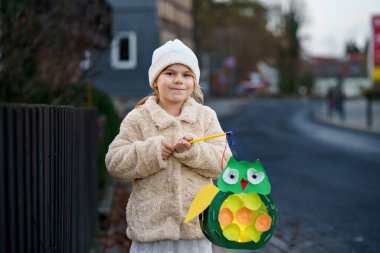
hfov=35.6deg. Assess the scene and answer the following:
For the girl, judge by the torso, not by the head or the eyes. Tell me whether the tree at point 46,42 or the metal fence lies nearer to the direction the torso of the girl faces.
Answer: the metal fence

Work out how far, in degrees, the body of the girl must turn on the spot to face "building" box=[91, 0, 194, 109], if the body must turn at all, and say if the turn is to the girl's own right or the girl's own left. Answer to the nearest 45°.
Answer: approximately 180°

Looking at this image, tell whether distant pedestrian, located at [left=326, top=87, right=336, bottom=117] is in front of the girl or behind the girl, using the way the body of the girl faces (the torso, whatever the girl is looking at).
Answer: behind

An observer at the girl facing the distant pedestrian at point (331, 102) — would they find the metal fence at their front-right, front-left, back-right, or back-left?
back-left

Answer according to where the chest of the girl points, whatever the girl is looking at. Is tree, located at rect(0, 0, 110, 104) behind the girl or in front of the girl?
behind

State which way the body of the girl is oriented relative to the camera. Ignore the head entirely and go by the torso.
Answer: toward the camera

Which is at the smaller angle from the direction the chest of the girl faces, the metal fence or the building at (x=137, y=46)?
the metal fence
